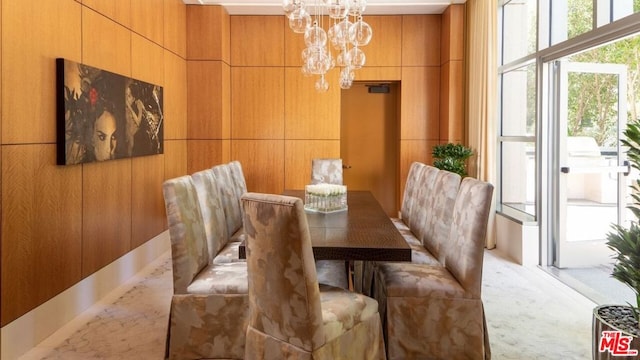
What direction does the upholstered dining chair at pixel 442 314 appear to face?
to the viewer's left

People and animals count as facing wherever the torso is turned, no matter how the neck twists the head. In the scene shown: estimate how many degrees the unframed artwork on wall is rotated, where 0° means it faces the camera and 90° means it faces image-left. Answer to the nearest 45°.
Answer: approximately 315°

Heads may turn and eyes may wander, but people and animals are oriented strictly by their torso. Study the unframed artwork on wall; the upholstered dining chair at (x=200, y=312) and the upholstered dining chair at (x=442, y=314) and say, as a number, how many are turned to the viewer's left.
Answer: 1

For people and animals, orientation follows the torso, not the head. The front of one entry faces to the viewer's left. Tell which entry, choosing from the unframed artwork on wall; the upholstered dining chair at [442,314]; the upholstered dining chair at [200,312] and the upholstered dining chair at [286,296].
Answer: the upholstered dining chair at [442,314]

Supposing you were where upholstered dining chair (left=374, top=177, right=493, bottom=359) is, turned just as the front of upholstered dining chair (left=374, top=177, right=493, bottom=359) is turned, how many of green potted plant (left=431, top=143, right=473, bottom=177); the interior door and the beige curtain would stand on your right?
3

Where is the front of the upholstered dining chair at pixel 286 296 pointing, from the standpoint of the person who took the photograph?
facing away from the viewer and to the right of the viewer

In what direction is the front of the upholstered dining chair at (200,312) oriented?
to the viewer's right

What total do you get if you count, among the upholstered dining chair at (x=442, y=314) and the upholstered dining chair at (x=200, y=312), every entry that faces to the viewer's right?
1

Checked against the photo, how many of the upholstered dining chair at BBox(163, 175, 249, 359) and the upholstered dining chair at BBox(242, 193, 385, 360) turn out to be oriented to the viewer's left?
0

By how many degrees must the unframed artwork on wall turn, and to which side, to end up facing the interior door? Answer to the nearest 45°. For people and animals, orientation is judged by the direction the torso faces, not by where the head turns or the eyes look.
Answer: approximately 90° to its left

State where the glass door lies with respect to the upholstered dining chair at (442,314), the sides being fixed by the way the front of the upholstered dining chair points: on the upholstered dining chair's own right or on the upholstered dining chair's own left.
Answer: on the upholstered dining chair's own right

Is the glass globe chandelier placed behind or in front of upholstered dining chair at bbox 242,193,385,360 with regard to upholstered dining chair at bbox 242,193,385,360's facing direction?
in front

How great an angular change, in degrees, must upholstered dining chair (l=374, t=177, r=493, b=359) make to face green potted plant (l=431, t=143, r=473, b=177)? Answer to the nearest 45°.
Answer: approximately 90° to its right
